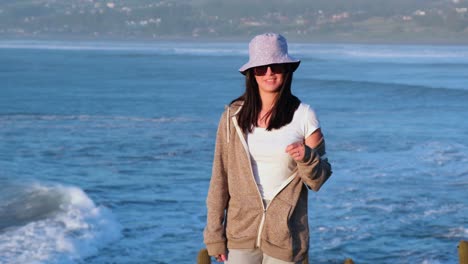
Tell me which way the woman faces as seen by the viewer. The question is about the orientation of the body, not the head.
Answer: toward the camera

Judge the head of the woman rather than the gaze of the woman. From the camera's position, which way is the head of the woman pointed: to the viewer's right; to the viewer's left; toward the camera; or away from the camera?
toward the camera
